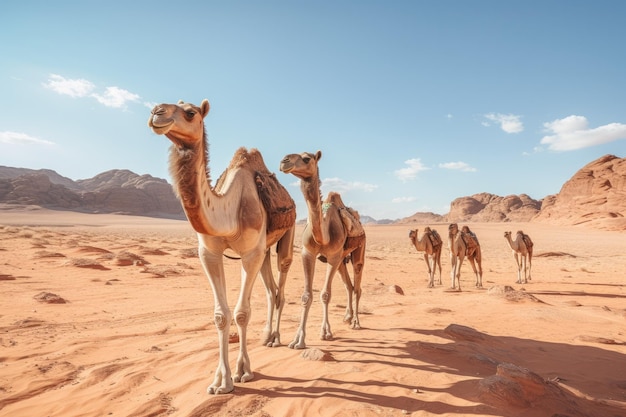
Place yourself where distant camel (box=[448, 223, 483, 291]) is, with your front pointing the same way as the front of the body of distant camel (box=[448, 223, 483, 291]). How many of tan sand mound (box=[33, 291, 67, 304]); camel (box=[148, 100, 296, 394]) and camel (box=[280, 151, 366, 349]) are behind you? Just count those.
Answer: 0

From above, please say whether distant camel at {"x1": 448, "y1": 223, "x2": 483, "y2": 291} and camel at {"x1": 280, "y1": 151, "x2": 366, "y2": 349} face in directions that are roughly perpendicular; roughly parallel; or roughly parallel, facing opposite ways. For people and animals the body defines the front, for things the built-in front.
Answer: roughly parallel

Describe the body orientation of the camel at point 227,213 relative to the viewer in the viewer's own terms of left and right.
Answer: facing the viewer and to the left of the viewer

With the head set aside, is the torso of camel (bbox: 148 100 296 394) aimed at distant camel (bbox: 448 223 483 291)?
no

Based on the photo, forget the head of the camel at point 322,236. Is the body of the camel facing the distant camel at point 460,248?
no

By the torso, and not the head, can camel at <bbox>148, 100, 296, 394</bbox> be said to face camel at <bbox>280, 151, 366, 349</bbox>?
no

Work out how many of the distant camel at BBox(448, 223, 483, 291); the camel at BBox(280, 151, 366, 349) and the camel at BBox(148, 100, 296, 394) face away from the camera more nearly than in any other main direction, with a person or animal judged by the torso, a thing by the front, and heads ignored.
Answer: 0

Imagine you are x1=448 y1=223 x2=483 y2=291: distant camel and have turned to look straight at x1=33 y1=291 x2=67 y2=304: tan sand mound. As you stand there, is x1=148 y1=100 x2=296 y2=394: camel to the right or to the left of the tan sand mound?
left

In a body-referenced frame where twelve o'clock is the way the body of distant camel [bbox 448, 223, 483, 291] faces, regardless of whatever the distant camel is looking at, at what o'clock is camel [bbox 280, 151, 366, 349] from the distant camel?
The camel is roughly at 11 o'clock from the distant camel.

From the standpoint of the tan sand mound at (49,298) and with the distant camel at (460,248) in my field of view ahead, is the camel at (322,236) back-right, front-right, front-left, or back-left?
front-right

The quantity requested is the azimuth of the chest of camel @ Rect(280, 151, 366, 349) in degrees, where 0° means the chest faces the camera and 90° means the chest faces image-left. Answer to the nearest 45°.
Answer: approximately 45°

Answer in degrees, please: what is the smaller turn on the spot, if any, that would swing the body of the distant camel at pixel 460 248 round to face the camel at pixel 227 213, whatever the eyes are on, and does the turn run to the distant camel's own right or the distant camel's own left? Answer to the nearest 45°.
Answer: approximately 45° to the distant camel's own left

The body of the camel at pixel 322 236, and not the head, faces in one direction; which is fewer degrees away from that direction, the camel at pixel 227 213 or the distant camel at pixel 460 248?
the camel

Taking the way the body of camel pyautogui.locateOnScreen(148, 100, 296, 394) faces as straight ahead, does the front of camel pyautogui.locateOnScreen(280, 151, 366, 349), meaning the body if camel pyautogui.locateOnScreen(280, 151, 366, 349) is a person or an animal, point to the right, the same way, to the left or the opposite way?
the same way
